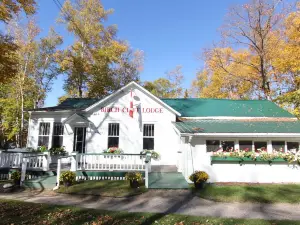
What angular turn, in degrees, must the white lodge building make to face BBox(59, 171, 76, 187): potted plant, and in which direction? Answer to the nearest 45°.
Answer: approximately 45° to its right

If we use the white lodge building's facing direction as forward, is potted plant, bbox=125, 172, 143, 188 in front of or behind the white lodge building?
in front

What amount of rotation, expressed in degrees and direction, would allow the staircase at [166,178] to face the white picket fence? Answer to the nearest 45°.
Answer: approximately 90° to its right

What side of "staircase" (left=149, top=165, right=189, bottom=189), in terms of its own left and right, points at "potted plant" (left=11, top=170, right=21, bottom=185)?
right

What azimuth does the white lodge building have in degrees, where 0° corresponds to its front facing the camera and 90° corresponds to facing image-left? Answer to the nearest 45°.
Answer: approximately 0°

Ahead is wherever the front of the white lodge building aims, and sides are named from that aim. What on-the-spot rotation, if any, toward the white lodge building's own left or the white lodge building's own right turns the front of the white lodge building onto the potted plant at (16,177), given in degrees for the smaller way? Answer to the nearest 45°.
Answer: approximately 45° to the white lodge building's own right

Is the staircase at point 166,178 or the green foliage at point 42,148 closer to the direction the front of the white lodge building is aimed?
the staircase

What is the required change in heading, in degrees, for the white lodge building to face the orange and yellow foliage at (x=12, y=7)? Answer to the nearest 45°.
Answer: approximately 90° to its right

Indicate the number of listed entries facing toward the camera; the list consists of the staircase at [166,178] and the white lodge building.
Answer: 2

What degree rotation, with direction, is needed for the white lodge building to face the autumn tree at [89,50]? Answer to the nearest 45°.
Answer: approximately 135° to its right

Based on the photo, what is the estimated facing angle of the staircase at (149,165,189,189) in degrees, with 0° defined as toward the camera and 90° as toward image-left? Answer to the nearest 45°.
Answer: approximately 0°

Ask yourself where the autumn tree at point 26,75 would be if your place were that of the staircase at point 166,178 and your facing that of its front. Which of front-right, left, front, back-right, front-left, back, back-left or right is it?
back-right
